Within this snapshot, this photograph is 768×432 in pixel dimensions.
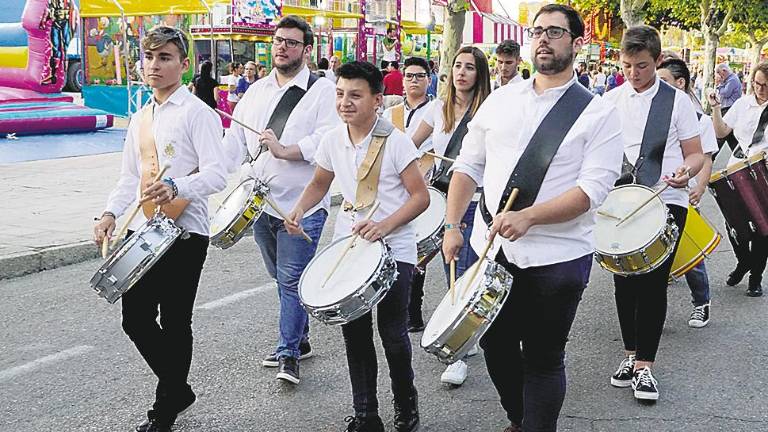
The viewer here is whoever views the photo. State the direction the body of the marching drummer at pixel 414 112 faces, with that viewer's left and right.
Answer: facing the viewer

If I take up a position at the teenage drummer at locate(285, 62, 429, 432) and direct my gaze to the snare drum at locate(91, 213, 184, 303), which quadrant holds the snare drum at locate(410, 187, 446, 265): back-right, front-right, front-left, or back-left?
back-right

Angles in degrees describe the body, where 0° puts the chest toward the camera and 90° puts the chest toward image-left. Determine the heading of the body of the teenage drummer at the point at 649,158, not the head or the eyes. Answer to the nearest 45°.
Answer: approximately 0°

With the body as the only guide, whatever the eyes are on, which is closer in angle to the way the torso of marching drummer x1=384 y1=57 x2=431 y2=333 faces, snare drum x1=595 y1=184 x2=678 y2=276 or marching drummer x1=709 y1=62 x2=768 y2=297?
the snare drum

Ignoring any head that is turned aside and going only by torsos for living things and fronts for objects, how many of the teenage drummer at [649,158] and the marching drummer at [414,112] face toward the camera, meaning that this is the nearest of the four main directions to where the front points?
2

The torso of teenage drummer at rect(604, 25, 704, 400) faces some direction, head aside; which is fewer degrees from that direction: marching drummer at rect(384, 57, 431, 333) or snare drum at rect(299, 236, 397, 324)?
the snare drum

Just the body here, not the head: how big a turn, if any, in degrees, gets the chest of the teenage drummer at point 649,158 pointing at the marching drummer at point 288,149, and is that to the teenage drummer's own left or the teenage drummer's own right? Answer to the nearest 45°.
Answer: approximately 90° to the teenage drummer's own right

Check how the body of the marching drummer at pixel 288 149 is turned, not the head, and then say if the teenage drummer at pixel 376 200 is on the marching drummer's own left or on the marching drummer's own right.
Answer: on the marching drummer's own left
